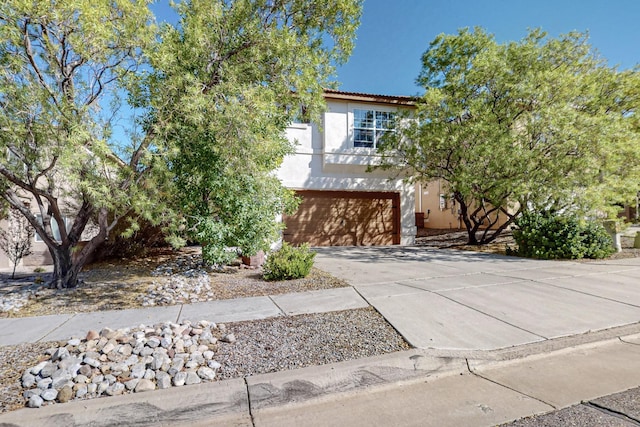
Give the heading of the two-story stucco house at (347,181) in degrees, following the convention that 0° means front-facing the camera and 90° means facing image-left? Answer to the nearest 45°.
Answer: approximately 0°

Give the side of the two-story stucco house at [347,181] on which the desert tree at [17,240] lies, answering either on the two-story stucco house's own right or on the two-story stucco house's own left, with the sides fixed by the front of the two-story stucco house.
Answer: on the two-story stucco house's own right

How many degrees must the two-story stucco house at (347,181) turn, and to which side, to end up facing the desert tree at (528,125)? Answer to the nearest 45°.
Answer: approximately 45° to its left

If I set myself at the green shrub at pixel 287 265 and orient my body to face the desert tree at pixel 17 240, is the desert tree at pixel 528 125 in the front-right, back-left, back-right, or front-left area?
back-right

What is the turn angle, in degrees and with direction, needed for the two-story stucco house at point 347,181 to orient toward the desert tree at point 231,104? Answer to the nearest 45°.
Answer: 0° — it already faces it

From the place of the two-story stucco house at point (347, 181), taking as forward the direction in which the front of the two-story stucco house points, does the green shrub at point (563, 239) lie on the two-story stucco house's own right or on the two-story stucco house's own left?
on the two-story stucco house's own left
